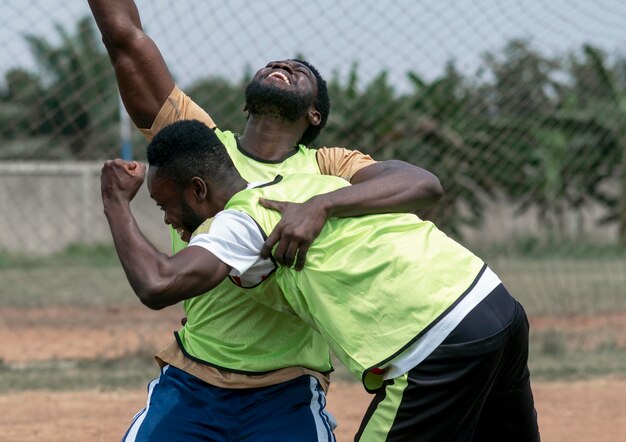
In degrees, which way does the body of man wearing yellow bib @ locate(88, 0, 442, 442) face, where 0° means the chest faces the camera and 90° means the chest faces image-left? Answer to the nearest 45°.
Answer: approximately 0°

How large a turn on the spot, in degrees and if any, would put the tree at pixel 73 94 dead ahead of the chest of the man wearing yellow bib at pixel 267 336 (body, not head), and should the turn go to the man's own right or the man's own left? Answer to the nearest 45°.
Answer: approximately 180°

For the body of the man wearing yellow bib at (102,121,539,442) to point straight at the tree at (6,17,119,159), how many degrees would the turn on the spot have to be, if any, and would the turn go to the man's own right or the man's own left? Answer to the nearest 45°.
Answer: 0° — they already face it

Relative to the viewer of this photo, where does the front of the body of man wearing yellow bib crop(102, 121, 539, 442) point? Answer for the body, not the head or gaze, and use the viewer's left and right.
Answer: facing away from the viewer and to the left of the viewer

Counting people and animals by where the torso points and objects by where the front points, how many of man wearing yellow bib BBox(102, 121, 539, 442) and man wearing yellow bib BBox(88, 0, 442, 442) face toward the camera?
1
